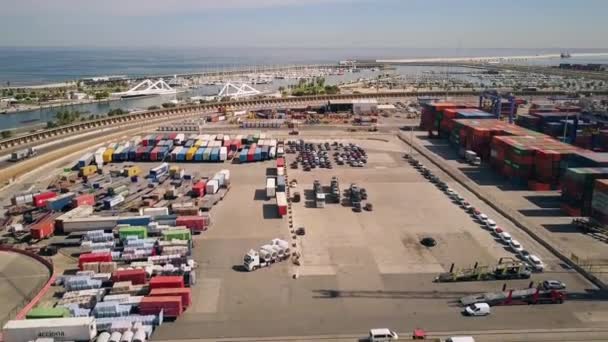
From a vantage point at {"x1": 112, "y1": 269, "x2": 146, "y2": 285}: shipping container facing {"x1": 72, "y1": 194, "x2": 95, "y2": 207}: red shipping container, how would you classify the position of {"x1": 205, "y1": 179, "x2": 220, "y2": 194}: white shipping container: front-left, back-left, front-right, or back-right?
front-right

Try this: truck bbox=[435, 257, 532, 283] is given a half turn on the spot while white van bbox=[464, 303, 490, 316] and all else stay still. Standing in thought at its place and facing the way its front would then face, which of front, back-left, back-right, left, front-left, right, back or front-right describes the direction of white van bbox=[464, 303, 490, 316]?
left

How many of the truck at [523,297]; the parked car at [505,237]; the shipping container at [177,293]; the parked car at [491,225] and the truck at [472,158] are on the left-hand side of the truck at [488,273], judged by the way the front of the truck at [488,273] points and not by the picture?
3

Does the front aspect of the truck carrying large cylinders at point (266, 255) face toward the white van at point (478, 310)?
no

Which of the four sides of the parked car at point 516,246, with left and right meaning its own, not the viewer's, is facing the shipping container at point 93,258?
right

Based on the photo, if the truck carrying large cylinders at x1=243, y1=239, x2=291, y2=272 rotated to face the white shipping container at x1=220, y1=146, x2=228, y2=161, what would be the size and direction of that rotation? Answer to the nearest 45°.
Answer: approximately 135° to its right

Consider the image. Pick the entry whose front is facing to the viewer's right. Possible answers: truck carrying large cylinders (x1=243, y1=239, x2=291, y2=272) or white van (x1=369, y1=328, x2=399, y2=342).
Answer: the white van

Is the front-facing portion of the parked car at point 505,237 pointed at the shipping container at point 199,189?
no

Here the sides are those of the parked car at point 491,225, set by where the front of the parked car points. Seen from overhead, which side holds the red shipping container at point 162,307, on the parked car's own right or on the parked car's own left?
on the parked car's own right

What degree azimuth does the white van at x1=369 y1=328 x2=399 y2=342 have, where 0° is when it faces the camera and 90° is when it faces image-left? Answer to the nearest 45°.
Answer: approximately 270°

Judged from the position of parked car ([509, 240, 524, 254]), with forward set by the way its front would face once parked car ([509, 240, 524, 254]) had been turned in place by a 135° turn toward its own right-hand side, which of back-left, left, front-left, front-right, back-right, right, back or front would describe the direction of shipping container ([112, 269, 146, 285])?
front-left

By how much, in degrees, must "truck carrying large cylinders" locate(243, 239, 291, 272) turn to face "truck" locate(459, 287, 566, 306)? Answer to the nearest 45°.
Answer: approximately 90° to its left

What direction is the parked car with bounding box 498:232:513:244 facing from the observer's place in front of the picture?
facing the viewer and to the right of the viewer

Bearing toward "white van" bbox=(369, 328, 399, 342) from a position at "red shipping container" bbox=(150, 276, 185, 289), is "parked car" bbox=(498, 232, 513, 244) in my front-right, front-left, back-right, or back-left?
front-left

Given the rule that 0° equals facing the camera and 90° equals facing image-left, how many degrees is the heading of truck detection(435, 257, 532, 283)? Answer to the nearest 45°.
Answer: approximately 270°

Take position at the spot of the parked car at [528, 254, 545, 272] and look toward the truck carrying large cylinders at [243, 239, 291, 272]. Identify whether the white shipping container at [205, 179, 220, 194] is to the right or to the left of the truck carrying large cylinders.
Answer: right

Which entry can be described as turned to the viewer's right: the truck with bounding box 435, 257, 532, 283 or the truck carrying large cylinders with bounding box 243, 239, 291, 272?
the truck

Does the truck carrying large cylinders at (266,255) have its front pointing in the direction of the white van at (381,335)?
no
